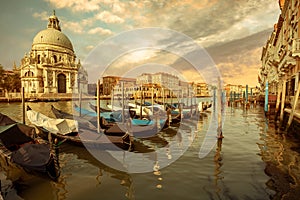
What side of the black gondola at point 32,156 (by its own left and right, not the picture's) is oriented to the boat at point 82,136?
left

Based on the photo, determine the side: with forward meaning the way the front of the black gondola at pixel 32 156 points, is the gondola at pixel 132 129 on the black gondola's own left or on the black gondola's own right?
on the black gondola's own left

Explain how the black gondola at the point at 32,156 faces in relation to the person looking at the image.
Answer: facing the viewer and to the right of the viewer
